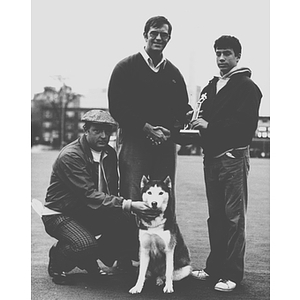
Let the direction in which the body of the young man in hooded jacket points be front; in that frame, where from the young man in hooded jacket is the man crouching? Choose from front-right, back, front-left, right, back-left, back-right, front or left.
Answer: front-right

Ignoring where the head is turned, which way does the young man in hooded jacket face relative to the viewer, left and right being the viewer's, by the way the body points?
facing the viewer and to the left of the viewer

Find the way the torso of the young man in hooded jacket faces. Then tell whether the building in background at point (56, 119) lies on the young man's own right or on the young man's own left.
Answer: on the young man's own right

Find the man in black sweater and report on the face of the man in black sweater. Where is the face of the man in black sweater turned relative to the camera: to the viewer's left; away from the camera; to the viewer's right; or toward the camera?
toward the camera

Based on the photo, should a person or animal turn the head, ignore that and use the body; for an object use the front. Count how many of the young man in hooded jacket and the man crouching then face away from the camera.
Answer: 0

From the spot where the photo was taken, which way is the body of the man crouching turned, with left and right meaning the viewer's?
facing the viewer and to the right of the viewer
